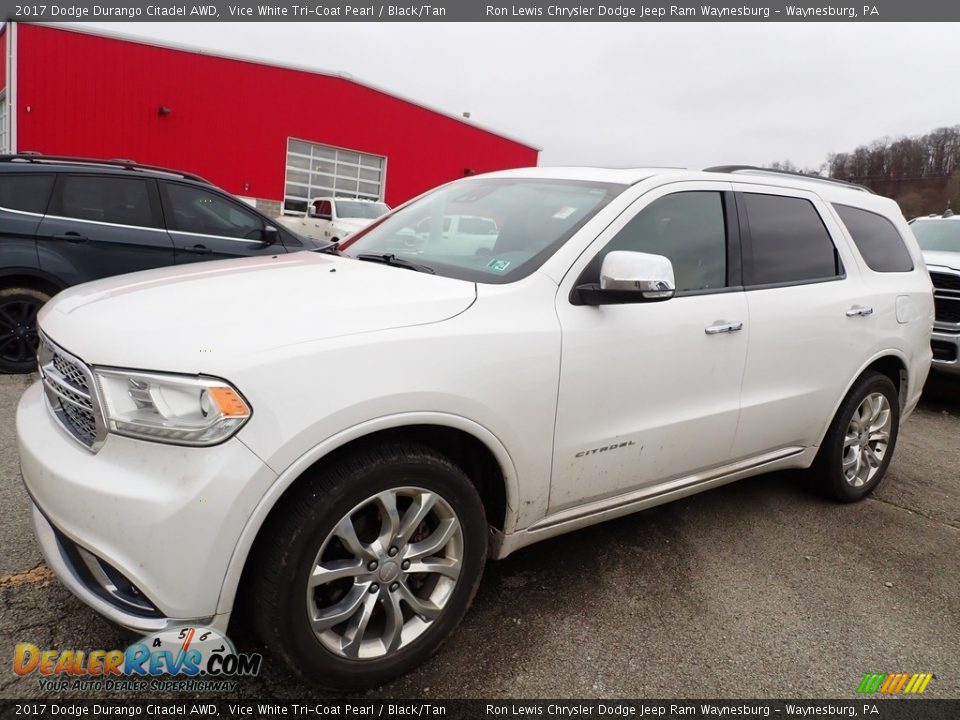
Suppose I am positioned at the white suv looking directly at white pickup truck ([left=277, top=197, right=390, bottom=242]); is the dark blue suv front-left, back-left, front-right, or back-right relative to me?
front-left

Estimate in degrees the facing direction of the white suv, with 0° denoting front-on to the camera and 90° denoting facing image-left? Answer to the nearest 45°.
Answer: approximately 45°

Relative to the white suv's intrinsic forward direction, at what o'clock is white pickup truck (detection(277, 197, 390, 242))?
The white pickup truck is roughly at 4 o'clock from the white suv.

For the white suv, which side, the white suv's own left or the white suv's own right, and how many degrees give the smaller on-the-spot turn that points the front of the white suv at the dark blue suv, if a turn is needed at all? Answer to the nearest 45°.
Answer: approximately 90° to the white suv's own right

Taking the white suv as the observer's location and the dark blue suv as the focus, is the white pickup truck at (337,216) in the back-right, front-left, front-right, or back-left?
front-right
